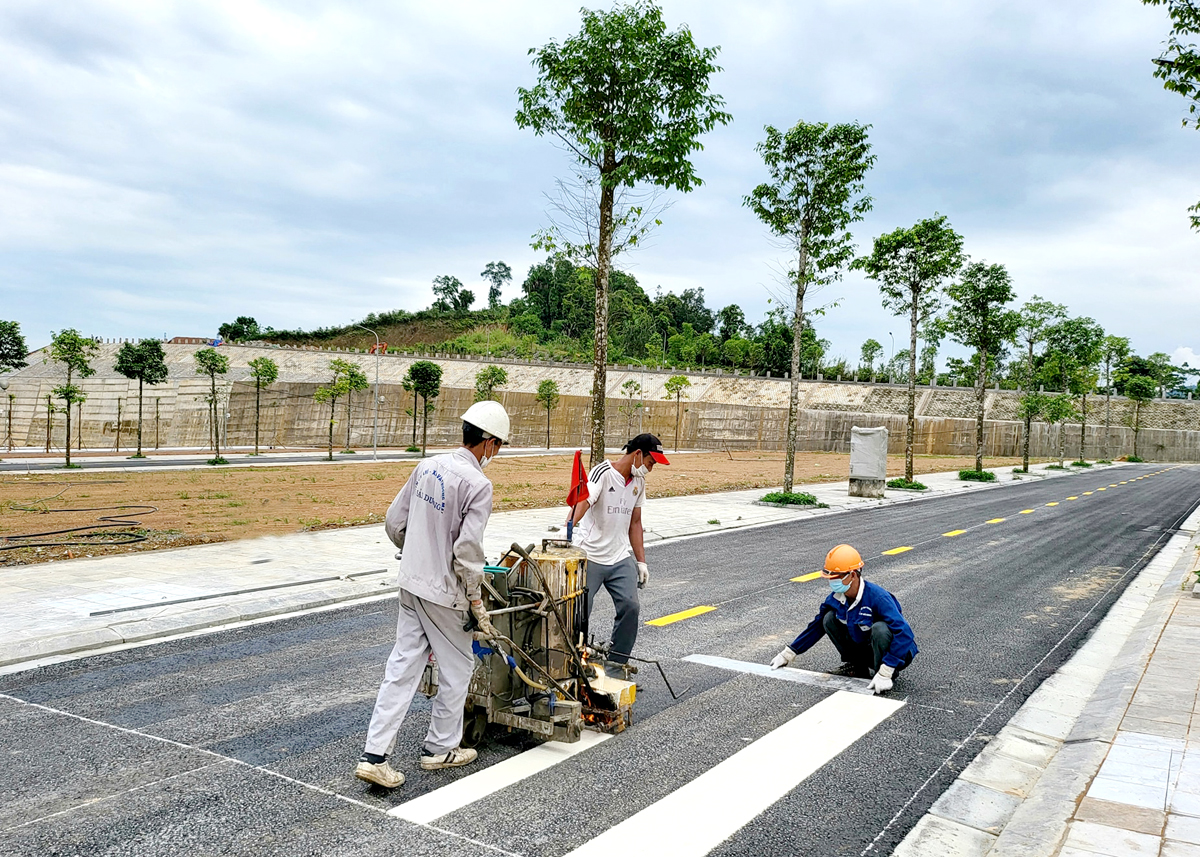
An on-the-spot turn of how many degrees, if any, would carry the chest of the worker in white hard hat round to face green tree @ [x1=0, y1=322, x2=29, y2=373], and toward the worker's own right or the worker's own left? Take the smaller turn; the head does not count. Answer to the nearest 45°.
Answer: approximately 90° to the worker's own left

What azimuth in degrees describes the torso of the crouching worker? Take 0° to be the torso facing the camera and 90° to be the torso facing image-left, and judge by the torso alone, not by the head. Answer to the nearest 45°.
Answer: approximately 45°

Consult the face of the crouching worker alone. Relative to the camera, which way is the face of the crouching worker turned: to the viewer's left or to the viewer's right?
to the viewer's left

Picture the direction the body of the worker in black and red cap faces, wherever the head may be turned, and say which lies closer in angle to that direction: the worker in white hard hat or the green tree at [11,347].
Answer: the worker in white hard hat

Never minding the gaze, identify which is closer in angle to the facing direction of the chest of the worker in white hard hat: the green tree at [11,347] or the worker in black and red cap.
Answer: the worker in black and red cap

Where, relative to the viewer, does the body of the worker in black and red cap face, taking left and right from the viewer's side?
facing the viewer and to the right of the viewer

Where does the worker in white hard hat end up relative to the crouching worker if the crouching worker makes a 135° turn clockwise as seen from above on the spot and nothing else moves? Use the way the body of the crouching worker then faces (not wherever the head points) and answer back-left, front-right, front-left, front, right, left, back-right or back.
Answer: back-left

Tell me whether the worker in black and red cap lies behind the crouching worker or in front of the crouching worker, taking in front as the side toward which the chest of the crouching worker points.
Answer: in front

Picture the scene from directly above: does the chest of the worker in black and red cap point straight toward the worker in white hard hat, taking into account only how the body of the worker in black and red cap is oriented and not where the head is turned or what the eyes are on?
no

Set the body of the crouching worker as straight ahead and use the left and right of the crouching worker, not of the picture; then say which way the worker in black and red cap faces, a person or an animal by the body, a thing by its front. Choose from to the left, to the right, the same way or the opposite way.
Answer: to the left

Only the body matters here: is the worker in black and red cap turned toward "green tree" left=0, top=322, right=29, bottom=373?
no

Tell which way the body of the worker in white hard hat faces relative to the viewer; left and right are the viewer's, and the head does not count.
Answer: facing away from the viewer and to the right of the viewer

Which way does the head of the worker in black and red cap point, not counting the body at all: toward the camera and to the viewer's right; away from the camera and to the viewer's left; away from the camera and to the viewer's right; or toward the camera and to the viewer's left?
toward the camera and to the viewer's right

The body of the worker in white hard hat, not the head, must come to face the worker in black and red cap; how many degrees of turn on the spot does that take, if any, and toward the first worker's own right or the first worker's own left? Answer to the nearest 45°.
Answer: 0° — they already face them

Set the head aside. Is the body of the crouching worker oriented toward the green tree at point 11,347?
no
